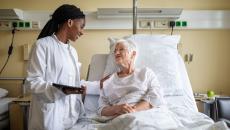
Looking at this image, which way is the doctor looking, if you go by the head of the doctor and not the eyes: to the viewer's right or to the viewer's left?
to the viewer's right

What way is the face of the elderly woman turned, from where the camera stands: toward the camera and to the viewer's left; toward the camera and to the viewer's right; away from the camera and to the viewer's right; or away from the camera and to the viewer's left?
toward the camera and to the viewer's left

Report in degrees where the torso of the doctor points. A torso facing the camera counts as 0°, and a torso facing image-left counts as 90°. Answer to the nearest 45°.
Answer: approximately 315°

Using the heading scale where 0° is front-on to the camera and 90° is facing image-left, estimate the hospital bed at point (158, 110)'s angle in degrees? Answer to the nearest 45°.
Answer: approximately 0°

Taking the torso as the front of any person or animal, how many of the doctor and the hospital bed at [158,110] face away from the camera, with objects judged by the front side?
0

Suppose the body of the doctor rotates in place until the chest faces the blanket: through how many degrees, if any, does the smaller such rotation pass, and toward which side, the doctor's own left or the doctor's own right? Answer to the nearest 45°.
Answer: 0° — they already face it

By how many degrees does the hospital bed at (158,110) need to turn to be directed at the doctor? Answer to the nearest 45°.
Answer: approximately 90° to its right
